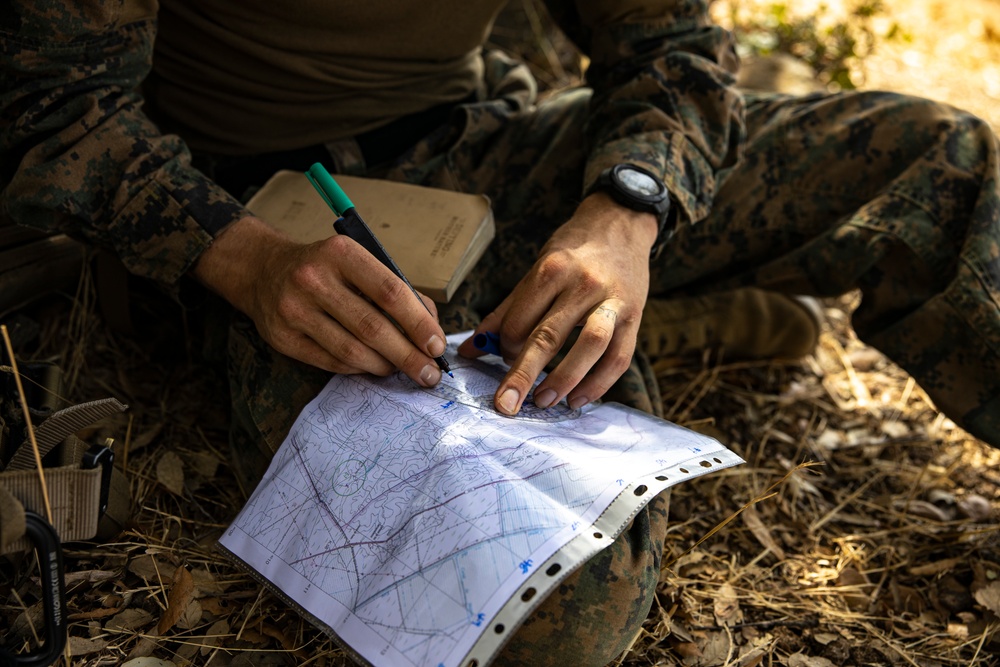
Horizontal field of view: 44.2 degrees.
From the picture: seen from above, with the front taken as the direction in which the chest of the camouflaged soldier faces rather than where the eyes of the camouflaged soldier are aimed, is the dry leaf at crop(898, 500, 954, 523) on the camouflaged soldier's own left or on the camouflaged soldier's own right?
on the camouflaged soldier's own left

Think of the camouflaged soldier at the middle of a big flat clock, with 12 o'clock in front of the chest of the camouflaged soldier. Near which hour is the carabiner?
The carabiner is roughly at 1 o'clock from the camouflaged soldier.

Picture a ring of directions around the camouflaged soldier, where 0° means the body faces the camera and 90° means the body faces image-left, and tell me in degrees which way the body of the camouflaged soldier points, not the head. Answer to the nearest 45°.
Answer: approximately 0°

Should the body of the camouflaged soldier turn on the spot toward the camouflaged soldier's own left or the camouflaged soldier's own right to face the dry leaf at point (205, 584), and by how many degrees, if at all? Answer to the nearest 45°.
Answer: approximately 45° to the camouflaged soldier's own right

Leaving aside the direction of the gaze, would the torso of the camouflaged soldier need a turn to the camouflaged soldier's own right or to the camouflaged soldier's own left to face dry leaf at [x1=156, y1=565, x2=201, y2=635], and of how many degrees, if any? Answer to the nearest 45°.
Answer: approximately 45° to the camouflaged soldier's own right

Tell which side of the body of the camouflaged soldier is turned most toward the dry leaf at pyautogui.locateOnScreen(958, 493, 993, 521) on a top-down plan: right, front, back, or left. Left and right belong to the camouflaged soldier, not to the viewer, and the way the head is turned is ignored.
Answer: left

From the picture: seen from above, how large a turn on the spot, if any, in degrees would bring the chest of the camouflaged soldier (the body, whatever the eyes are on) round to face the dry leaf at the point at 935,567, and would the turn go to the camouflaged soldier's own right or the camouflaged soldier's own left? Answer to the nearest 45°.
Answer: approximately 45° to the camouflaged soldier's own left
